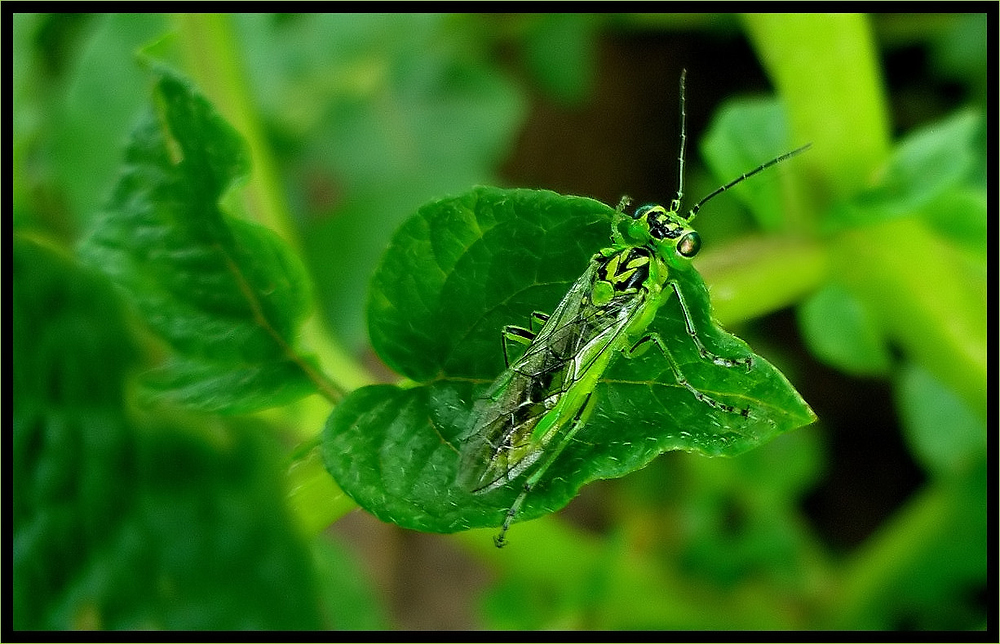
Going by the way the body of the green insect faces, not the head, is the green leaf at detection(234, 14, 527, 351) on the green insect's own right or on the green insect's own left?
on the green insect's own left

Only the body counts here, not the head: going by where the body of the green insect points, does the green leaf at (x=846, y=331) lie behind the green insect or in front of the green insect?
in front

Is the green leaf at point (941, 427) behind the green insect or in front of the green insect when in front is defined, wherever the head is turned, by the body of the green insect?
in front

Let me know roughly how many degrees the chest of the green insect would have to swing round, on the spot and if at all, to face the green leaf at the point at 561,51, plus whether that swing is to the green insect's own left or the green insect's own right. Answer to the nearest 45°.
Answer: approximately 45° to the green insect's own left

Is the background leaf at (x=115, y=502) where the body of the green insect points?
no

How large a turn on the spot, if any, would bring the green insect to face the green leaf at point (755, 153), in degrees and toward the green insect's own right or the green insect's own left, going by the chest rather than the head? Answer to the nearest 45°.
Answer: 0° — it already faces it

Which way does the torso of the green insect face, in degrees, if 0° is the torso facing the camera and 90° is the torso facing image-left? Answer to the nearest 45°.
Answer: approximately 225°

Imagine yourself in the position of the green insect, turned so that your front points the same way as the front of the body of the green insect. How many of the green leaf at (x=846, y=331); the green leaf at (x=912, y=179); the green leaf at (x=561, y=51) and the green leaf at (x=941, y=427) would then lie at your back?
0

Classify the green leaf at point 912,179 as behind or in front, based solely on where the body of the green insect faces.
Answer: in front

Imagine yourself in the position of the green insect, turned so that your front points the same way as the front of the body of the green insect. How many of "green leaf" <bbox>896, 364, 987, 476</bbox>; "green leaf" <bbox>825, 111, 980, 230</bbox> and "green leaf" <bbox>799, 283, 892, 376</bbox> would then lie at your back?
0
